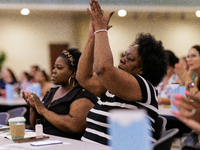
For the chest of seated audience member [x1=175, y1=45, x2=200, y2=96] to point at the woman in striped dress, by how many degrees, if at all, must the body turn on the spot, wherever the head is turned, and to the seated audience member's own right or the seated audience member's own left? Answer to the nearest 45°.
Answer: approximately 45° to the seated audience member's own left

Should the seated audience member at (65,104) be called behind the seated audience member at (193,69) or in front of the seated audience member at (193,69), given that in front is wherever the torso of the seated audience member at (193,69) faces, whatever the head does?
in front

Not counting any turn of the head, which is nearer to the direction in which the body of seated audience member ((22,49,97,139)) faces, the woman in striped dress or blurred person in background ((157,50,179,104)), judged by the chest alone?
the woman in striped dress

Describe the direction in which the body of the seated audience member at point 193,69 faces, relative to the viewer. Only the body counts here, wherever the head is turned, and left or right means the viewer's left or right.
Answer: facing the viewer and to the left of the viewer

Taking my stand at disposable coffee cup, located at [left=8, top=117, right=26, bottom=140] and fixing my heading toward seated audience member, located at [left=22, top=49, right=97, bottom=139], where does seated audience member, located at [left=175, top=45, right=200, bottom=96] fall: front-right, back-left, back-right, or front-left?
front-right

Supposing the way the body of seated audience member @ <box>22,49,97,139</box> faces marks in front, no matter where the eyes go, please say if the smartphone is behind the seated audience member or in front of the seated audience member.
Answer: in front
